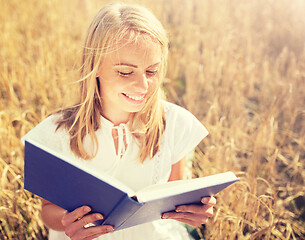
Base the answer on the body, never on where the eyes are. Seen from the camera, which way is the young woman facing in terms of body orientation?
toward the camera
